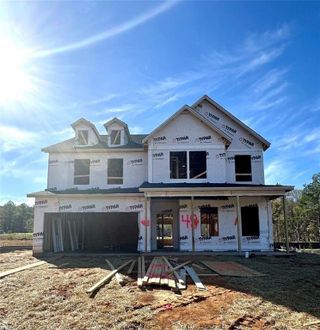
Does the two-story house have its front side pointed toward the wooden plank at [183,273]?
yes

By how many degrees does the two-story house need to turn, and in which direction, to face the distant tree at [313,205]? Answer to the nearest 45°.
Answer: approximately 135° to its left

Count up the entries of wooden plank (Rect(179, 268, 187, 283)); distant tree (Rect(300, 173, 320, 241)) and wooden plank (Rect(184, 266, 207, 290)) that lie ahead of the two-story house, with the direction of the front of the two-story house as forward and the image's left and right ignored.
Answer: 2

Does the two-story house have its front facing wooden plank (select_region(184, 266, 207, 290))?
yes

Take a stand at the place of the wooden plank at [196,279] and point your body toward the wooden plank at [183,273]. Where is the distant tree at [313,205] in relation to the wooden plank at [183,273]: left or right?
right

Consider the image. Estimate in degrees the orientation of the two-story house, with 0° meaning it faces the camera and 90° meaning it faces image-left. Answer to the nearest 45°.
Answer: approximately 0°

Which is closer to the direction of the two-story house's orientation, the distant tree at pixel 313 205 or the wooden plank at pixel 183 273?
the wooden plank

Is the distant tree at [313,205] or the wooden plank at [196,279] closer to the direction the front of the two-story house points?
the wooden plank
